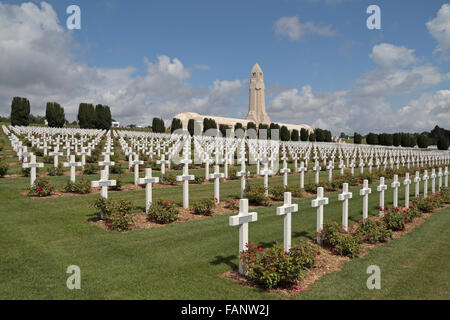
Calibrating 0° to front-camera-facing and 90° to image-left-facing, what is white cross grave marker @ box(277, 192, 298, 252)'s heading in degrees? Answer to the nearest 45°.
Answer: approximately 315°
